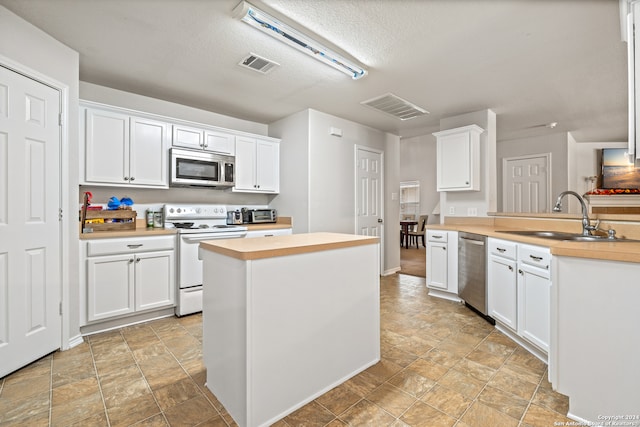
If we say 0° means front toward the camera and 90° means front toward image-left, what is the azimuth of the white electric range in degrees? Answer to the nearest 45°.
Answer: approximately 315°

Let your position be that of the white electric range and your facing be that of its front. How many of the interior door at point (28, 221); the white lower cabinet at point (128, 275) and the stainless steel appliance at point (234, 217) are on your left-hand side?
1

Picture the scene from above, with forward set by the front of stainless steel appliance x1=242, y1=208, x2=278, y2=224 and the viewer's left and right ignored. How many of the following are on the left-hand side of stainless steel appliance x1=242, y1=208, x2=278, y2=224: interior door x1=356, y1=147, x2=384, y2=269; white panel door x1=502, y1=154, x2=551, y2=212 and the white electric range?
2

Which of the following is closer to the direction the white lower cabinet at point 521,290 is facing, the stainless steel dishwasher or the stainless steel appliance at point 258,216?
the stainless steel appliance

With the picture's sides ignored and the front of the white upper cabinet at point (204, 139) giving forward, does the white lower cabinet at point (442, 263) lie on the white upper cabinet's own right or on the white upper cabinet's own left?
on the white upper cabinet's own left

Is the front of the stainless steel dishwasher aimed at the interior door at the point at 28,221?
yes

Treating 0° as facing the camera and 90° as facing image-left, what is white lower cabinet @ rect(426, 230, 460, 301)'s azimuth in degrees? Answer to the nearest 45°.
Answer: approximately 45°

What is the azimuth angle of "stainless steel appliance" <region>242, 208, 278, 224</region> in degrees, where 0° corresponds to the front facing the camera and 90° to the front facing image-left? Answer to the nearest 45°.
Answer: approximately 0°

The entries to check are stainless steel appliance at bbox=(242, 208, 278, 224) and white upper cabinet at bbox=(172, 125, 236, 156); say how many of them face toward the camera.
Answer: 2

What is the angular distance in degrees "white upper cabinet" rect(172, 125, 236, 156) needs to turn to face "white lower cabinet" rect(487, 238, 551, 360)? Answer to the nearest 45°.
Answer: approximately 45° to its left
